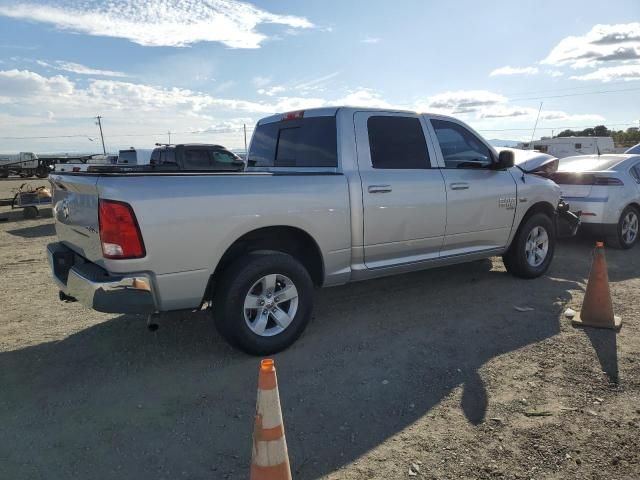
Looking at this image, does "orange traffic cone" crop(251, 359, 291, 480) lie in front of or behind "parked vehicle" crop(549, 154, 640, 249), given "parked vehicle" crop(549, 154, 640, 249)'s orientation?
behind

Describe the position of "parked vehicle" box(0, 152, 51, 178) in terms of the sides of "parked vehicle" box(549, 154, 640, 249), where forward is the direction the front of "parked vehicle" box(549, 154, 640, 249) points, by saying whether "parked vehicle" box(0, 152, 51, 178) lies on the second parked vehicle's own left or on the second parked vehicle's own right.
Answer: on the second parked vehicle's own left

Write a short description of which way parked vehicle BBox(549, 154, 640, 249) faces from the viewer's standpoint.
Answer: facing away from the viewer and to the right of the viewer

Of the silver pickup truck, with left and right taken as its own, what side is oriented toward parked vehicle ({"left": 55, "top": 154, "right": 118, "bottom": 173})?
left
